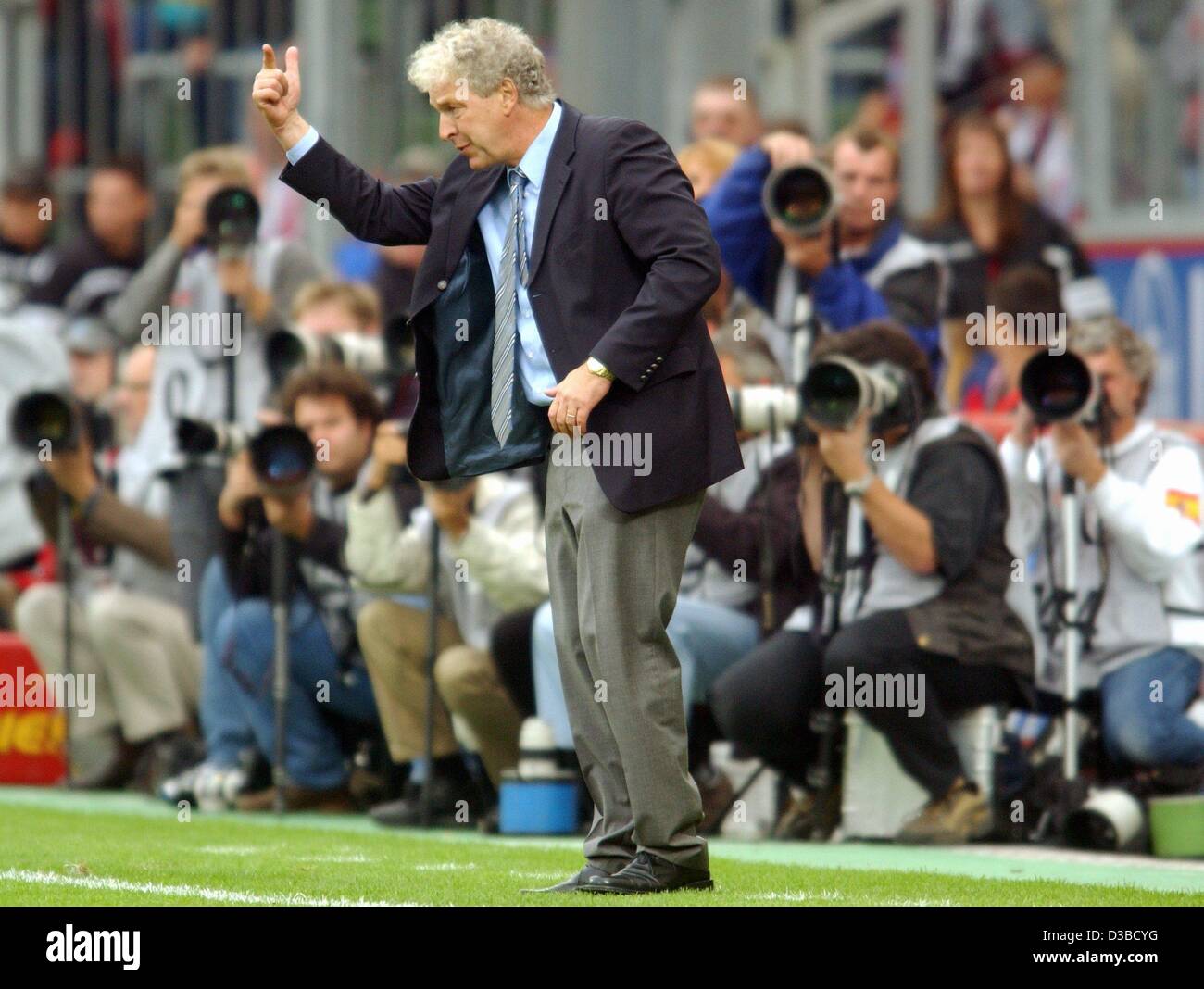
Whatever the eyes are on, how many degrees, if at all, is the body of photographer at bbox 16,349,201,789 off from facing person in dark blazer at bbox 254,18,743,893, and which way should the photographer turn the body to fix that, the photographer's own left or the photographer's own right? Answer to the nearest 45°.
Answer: approximately 45° to the photographer's own left

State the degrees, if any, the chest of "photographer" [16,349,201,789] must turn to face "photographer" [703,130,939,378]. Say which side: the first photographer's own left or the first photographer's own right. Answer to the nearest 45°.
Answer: approximately 90° to the first photographer's own left

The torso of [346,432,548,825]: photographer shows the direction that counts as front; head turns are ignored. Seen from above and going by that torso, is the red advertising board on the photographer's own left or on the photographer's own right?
on the photographer's own right

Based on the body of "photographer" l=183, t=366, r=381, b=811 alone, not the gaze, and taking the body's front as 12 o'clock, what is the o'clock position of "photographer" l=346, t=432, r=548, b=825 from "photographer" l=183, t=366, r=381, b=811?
"photographer" l=346, t=432, r=548, b=825 is roughly at 9 o'clock from "photographer" l=183, t=366, r=381, b=811.

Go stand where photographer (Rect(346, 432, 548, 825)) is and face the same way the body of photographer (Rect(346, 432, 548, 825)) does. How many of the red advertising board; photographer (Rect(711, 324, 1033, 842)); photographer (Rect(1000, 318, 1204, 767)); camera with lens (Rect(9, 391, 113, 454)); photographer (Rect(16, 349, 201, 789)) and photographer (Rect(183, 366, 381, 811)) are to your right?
4

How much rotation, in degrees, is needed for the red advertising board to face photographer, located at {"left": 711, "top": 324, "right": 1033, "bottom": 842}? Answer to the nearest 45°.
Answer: approximately 45° to its left

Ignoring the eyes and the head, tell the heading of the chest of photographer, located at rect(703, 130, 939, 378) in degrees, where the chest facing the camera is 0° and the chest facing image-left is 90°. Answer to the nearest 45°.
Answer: approximately 45°

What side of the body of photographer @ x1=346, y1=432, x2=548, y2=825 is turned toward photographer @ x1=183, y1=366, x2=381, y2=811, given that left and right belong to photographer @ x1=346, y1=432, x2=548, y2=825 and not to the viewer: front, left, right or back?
right

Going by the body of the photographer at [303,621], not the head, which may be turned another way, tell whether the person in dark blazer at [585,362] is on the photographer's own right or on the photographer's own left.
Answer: on the photographer's own left
